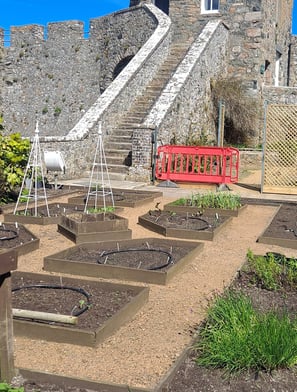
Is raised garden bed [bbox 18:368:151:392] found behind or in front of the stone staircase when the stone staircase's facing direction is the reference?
in front

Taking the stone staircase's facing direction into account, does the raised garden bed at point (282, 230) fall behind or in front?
in front

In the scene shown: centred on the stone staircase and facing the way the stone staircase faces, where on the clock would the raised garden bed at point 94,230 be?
The raised garden bed is roughly at 12 o'clock from the stone staircase.

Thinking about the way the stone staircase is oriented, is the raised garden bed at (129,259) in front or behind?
in front

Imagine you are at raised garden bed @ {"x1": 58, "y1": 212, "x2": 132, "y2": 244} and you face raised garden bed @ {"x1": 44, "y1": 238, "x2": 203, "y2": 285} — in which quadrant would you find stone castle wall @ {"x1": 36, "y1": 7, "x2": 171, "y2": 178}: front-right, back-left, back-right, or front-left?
back-left

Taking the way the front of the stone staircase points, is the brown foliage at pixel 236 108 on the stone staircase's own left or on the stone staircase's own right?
on the stone staircase's own left

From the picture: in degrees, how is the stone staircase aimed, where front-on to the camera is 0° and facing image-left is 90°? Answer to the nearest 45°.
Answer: approximately 0°

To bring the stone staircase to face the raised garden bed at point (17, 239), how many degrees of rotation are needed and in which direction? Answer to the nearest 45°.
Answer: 0° — it already faces it

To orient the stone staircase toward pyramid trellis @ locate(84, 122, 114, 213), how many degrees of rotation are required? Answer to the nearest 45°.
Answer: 0° — it already faces it
